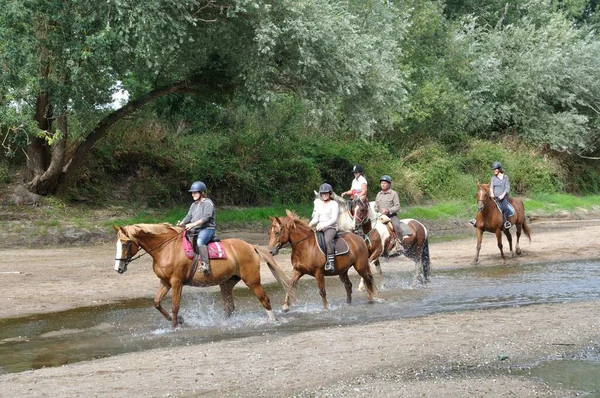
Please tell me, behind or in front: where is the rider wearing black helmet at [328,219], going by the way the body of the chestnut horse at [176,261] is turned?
behind

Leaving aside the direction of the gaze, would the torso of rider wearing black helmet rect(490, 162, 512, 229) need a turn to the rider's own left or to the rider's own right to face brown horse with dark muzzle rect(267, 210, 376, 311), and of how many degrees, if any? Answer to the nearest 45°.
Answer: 0° — they already face it

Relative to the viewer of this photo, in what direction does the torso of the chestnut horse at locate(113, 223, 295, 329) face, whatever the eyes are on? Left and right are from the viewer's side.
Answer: facing to the left of the viewer

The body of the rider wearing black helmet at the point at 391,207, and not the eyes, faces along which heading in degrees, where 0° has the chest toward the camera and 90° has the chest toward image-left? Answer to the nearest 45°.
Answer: approximately 45°

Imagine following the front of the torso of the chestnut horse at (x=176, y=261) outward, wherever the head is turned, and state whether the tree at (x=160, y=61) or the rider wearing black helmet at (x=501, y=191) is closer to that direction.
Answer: the tree

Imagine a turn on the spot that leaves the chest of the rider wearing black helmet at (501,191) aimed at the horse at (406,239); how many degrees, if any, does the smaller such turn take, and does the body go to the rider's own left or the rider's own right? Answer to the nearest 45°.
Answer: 0° — they already face it

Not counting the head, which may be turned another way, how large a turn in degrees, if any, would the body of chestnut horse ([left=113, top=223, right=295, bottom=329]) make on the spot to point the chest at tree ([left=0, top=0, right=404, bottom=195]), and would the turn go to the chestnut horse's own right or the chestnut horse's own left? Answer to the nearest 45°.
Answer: approximately 90° to the chestnut horse's own right

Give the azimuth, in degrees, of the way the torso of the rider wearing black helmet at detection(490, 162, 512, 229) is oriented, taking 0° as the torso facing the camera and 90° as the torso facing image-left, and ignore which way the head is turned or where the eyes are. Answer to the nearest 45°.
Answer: approximately 45°

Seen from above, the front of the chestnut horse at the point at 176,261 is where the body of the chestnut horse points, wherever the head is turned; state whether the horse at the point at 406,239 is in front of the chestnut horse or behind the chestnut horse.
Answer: behind
